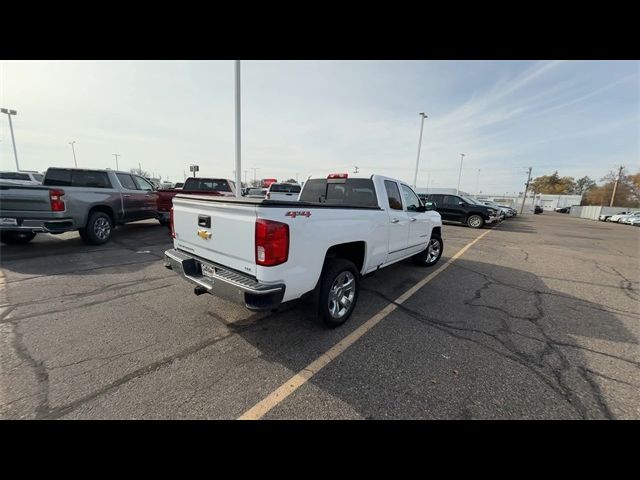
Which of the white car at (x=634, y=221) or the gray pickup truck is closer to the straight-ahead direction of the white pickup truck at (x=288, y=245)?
the white car

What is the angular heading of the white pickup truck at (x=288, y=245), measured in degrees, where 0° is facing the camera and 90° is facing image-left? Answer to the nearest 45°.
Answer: approximately 225°

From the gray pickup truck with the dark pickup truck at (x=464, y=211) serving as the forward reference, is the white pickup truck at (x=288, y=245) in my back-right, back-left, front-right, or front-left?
front-right

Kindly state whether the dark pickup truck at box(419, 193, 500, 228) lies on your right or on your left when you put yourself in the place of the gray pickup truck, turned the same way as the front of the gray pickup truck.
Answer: on your right

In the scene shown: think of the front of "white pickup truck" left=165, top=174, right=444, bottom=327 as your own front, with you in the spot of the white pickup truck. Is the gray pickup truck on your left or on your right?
on your left

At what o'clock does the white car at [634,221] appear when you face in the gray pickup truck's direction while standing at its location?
The white car is roughly at 2 o'clock from the gray pickup truck.

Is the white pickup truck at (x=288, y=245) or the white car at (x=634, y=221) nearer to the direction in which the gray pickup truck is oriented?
the white car

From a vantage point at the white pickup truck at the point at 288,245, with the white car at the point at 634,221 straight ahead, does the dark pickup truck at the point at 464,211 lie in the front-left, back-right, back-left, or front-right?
front-left

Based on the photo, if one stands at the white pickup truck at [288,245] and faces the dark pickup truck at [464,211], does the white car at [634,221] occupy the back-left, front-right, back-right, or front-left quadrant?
front-right

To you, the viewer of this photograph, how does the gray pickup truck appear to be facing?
facing away from the viewer and to the right of the viewer

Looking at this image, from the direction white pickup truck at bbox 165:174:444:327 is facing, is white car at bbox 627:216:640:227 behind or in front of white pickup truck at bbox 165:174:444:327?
in front

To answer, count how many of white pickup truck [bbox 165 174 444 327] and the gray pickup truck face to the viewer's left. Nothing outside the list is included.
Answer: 0

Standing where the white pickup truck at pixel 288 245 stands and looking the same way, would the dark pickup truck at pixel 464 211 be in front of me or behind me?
in front
